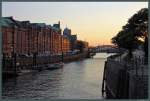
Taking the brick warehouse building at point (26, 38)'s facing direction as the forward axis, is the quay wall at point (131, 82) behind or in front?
in front

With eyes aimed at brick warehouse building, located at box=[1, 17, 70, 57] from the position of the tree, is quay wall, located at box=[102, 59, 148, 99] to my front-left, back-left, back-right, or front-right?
back-left

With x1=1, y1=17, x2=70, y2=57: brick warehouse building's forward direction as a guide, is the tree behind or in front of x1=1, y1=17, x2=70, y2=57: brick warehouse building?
in front

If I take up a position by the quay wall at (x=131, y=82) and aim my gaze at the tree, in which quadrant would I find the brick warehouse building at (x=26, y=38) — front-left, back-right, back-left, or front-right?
front-left
